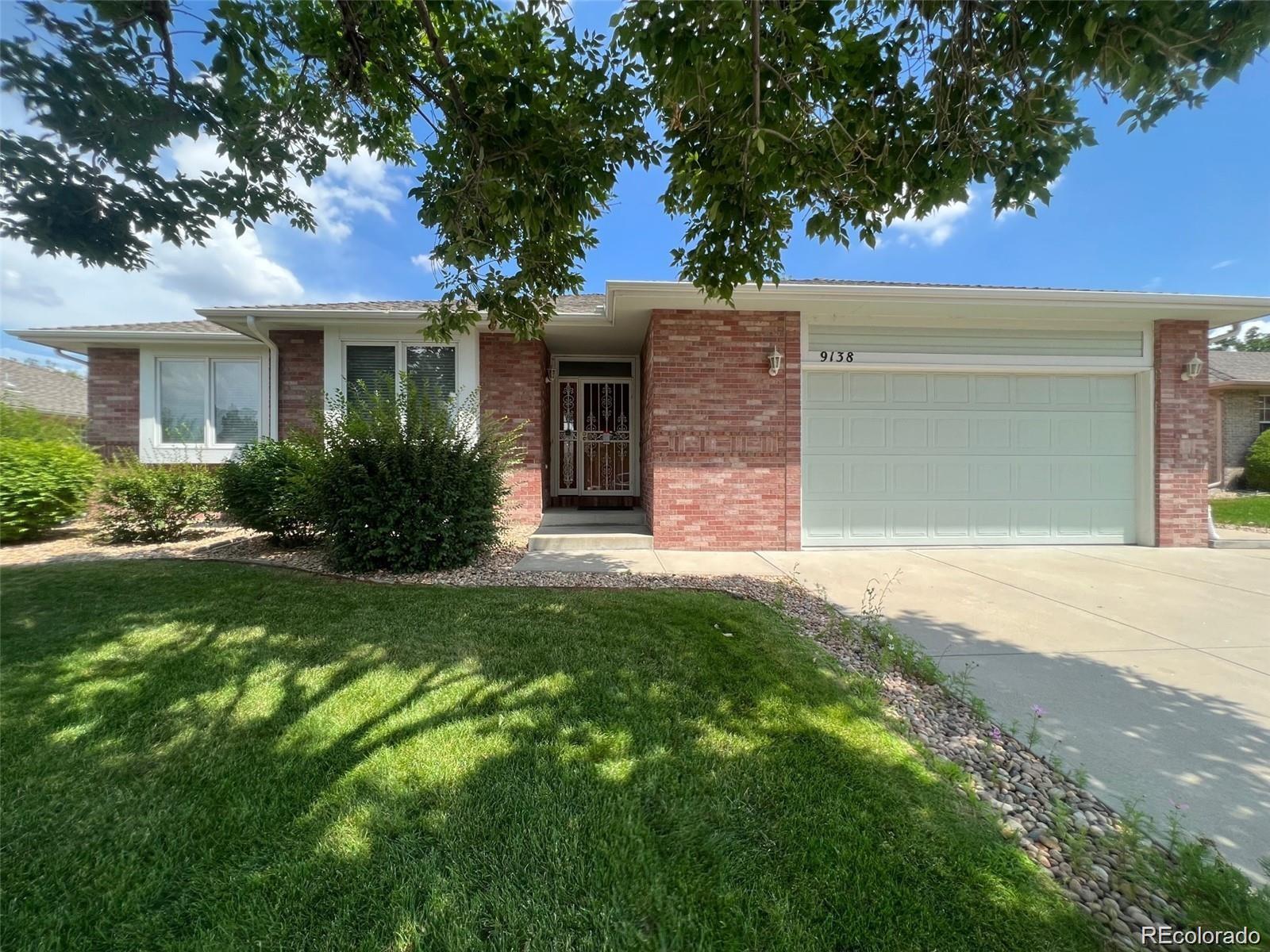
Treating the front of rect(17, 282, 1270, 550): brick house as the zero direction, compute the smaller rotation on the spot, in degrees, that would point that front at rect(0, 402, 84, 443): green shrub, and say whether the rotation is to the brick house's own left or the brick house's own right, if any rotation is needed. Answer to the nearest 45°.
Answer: approximately 90° to the brick house's own right

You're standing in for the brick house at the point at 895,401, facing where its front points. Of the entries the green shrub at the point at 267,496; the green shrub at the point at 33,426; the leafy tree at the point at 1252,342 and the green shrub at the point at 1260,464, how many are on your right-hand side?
2

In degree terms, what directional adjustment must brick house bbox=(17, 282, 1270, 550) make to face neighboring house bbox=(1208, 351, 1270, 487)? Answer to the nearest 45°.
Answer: approximately 135° to its left

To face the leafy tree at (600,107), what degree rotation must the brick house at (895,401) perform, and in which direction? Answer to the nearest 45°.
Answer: approximately 45° to its right

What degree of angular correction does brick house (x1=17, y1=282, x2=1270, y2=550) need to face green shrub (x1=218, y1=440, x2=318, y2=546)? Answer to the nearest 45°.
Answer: approximately 90° to its right

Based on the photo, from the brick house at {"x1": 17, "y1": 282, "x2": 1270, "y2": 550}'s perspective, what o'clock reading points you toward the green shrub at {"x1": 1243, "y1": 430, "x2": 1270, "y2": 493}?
The green shrub is roughly at 8 o'clock from the brick house.

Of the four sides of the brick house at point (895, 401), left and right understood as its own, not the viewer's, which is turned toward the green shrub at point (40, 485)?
right

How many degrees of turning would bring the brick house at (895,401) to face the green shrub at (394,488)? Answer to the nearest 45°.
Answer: approximately 90° to its right

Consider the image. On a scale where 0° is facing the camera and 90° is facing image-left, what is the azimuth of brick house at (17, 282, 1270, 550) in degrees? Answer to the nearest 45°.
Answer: approximately 0°

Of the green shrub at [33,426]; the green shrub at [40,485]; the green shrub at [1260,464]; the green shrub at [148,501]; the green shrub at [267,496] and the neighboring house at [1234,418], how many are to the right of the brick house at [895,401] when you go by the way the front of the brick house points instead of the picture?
4

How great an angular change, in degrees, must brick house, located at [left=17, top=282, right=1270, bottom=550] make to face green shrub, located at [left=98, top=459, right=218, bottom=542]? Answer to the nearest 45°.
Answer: approximately 90° to its right

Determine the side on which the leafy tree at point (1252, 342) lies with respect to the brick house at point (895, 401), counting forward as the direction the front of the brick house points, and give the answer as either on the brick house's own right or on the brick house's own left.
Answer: on the brick house's own left
